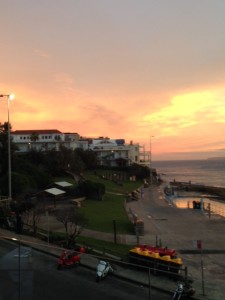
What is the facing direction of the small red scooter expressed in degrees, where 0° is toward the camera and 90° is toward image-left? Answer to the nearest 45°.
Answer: approximately 45°
